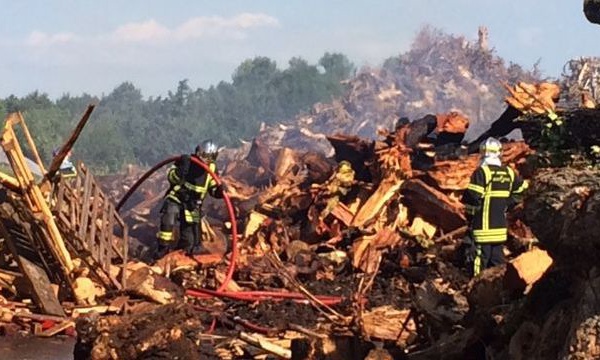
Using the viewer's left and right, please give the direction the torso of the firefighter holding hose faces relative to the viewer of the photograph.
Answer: facing the viewer and to the right of the viewer

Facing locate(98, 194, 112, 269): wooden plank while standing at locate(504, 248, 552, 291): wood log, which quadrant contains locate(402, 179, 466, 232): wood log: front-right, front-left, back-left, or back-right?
front-right

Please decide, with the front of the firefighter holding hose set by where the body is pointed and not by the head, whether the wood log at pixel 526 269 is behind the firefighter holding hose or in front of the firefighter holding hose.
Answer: in front

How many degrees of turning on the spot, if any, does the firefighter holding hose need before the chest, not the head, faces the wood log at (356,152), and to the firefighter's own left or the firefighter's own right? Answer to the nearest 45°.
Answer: approximately 90° to the firefighter's own left

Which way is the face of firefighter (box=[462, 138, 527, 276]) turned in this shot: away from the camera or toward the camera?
away from the camera

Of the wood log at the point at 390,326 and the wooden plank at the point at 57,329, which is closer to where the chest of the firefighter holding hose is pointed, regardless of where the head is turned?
the wood log

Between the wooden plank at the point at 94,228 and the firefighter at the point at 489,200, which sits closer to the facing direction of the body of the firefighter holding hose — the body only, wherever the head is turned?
the firefighter

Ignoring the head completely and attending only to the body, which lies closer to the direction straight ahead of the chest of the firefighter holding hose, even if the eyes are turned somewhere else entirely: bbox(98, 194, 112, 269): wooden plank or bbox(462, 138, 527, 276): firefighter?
the firefighter
